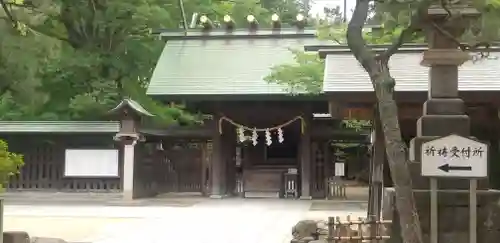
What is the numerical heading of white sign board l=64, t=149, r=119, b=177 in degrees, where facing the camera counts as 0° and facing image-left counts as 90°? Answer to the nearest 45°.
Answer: approximately 0°

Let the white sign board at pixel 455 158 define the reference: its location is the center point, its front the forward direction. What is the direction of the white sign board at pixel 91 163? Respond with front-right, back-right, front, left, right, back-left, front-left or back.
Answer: back-right

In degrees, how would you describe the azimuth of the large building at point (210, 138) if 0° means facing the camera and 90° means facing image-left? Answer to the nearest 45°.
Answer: approximately 0°

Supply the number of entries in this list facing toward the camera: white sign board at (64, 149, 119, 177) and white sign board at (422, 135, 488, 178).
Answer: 2
